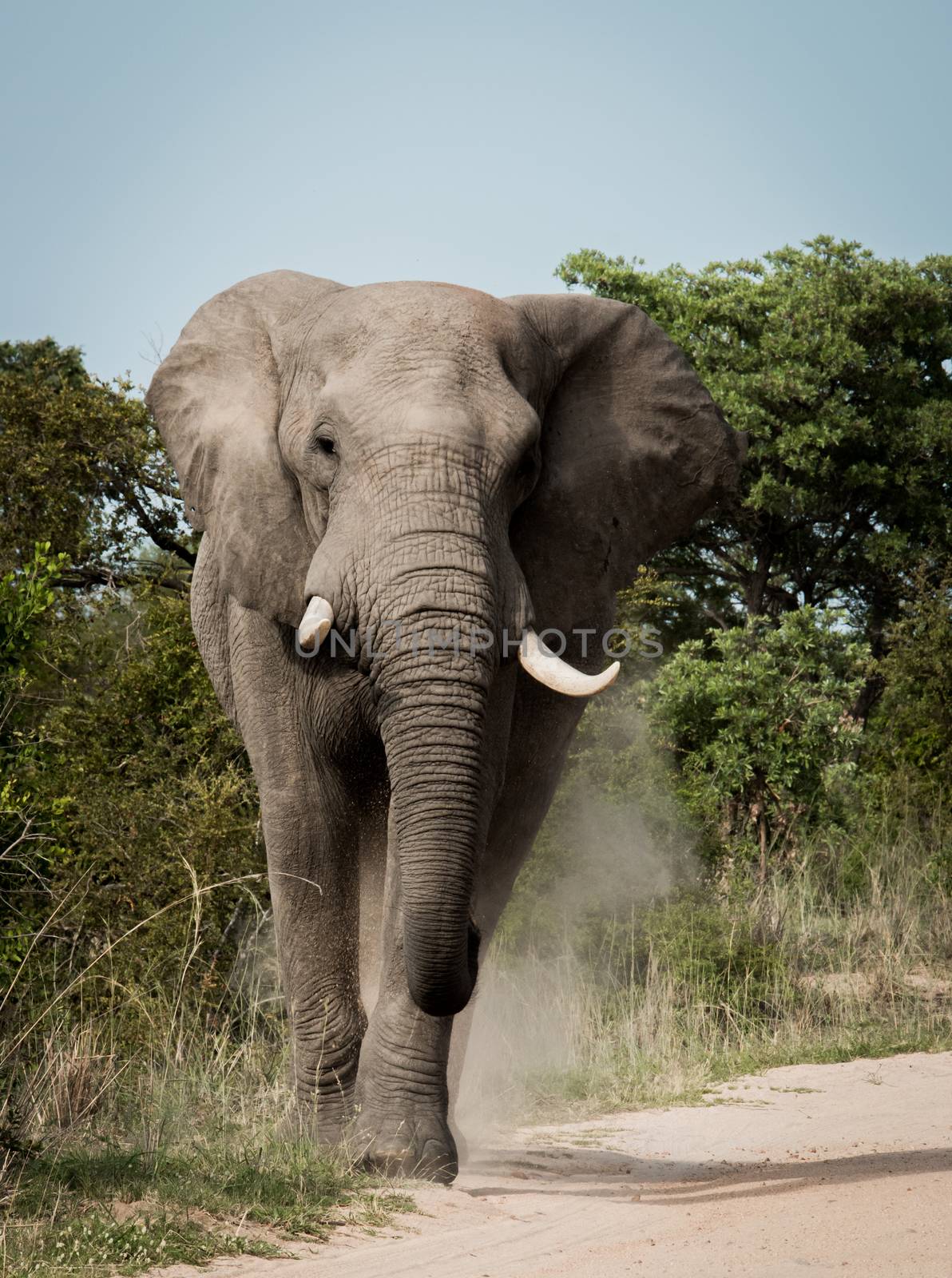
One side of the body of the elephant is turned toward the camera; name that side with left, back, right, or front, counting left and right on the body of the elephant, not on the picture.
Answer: front

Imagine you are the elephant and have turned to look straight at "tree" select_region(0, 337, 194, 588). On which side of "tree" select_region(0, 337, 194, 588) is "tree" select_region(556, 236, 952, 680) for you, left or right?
right

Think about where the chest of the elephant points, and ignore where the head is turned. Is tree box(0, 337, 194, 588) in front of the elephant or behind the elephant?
behind

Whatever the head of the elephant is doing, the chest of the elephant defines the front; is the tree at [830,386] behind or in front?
behind

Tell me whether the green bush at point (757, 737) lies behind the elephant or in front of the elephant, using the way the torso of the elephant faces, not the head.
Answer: behind
